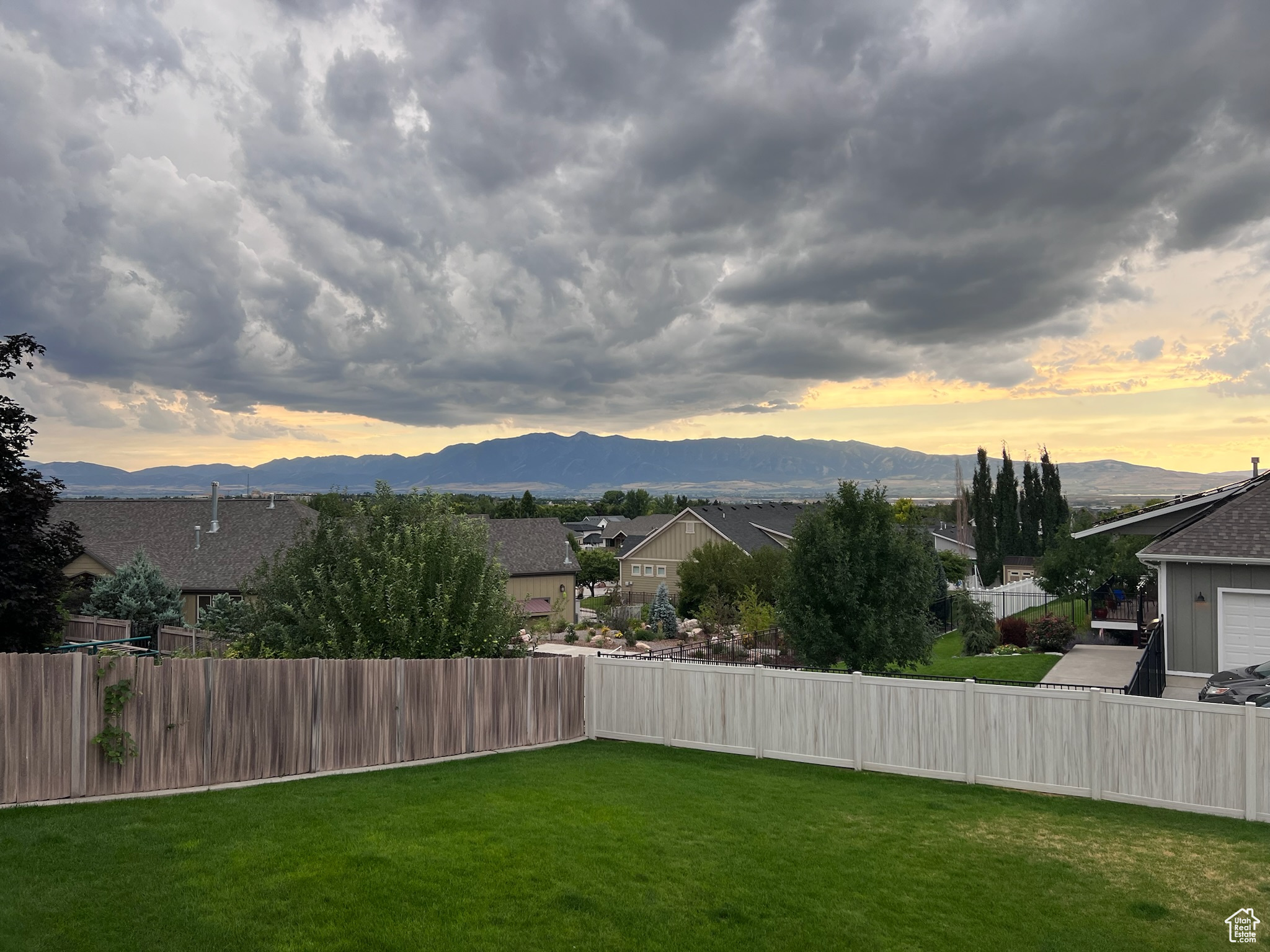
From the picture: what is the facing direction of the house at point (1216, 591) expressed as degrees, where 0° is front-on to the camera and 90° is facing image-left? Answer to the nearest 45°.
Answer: approximately 0°

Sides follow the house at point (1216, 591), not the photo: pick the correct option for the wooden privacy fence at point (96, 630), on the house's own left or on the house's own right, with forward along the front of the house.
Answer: on the house's own right

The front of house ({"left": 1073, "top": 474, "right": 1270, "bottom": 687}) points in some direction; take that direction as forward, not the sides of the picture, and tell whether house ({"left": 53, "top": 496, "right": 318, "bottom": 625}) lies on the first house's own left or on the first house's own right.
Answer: on the first house's own right

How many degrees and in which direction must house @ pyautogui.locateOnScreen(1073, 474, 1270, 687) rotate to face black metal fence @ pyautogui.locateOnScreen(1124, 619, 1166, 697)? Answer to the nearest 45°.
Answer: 0° — it already faces it

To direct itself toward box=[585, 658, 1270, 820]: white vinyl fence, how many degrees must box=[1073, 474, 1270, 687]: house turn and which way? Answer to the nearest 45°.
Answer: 0° — it already faces it

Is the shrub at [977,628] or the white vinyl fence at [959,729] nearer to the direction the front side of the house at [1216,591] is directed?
the white vinyl fence

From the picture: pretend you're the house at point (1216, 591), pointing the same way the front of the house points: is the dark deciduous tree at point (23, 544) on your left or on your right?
on your right

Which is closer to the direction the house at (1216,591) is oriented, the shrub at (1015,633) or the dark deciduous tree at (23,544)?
the dark deciduous tree

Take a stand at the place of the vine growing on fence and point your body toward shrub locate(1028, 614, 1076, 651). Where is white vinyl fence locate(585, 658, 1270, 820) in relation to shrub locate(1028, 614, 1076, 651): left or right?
right
